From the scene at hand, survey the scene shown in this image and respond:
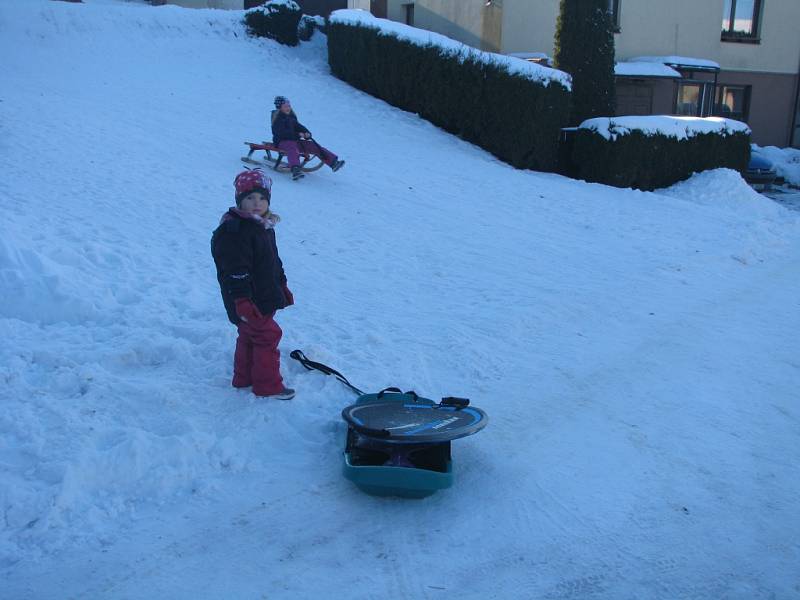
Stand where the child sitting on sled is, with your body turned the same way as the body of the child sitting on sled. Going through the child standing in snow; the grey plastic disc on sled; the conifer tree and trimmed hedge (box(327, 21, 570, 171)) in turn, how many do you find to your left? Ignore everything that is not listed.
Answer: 2

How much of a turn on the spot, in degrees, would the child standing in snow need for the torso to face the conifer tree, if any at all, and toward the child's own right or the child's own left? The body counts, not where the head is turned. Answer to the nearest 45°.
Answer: approximately 90° to the child's own left

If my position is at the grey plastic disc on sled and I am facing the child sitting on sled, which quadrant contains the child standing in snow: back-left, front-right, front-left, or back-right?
front-left

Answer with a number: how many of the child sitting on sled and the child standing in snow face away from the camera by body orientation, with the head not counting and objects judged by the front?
0

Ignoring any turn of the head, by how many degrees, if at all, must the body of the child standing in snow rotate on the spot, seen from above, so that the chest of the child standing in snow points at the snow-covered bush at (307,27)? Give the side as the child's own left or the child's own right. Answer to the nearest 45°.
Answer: approximately 135° to the child's own left

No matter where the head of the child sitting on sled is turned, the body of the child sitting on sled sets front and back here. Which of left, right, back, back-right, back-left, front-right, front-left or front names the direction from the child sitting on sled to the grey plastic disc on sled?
front-right

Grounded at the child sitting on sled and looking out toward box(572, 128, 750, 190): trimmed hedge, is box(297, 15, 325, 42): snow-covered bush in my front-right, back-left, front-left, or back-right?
front-left

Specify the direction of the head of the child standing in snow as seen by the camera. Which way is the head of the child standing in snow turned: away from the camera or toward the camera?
toward the camera

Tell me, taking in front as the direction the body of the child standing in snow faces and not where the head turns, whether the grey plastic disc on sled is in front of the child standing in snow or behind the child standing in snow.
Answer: in front

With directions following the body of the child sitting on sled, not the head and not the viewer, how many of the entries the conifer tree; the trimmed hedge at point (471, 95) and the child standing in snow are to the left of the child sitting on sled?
2
